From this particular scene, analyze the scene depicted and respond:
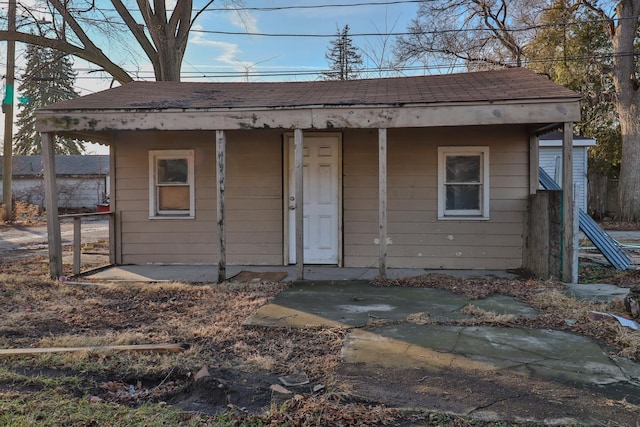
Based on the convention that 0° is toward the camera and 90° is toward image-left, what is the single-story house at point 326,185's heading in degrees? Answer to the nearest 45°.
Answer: approximately 0°

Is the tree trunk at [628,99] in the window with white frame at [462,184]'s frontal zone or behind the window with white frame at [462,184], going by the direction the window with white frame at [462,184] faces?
behind

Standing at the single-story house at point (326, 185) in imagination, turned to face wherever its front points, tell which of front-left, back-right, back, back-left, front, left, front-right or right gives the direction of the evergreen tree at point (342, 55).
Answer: back

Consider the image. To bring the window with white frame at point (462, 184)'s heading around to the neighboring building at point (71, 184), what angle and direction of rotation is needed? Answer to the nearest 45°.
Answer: approximately 135° to its right

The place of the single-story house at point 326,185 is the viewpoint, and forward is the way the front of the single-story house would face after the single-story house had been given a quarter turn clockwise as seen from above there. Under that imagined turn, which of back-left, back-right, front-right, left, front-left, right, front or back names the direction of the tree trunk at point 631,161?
back-right

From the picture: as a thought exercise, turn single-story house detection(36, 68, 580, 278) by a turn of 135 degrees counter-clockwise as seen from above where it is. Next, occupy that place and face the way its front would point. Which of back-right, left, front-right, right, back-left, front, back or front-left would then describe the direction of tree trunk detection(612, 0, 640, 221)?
front
